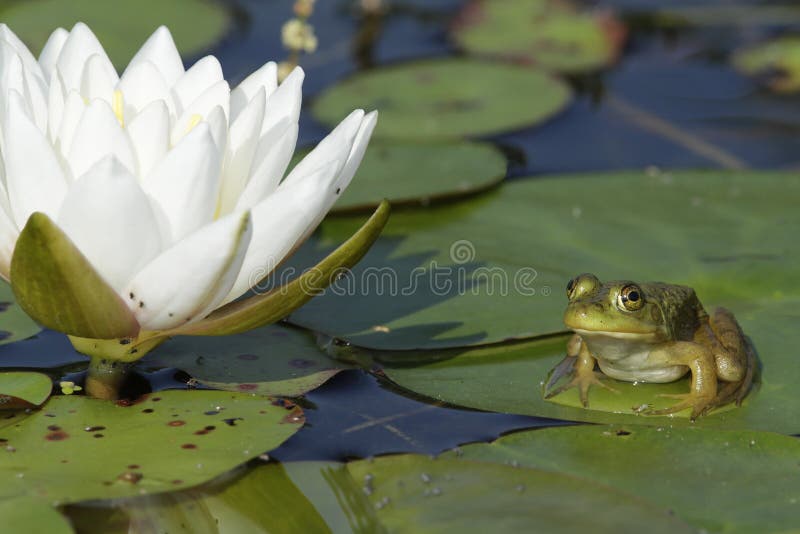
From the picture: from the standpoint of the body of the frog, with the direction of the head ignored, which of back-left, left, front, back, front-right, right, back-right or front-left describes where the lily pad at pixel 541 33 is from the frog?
back-right

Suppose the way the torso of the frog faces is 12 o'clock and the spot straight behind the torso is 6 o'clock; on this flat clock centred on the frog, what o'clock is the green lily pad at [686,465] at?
The green lily pad is roughly at 10 o'clock from the frog.

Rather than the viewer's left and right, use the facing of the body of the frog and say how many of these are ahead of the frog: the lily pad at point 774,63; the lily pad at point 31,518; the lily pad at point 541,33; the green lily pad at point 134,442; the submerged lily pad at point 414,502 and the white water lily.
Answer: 4

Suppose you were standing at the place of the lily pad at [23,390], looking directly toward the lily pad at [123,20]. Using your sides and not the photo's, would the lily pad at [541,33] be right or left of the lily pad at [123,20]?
right

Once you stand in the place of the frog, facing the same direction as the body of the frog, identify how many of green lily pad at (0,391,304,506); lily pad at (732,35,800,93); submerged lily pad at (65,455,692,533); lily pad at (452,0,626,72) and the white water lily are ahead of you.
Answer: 3

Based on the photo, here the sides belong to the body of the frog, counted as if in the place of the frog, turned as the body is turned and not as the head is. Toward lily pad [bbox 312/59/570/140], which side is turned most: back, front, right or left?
right

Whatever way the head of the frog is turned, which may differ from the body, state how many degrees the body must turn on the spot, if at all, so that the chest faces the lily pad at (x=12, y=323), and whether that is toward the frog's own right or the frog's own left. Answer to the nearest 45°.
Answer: approximately 45° to the frog's own right

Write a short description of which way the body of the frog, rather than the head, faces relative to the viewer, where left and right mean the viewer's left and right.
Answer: facing the viewer and to the left of the viewer

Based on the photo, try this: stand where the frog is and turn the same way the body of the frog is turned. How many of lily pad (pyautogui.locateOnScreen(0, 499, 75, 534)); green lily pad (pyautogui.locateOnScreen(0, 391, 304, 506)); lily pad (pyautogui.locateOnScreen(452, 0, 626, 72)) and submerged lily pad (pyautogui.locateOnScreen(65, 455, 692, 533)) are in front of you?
3

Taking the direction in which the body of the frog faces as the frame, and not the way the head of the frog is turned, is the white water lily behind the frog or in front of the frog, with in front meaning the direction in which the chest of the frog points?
in front

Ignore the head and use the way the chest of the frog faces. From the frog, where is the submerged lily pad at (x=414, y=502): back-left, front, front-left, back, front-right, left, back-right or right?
front

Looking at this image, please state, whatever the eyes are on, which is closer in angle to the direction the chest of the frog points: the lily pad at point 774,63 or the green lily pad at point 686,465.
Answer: the green lily pad

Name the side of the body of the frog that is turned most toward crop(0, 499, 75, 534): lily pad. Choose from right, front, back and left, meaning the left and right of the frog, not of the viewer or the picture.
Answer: front

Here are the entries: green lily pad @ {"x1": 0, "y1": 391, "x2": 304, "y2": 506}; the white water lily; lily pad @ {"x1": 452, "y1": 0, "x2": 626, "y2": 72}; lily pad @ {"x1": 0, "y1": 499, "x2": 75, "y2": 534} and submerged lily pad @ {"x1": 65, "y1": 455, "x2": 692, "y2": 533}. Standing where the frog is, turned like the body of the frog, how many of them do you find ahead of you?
4

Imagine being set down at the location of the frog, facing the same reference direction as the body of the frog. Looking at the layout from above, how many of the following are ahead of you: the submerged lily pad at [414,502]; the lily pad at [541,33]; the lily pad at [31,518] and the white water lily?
3

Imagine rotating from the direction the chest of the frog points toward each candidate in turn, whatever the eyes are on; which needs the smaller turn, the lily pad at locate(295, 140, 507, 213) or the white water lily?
the white water lily

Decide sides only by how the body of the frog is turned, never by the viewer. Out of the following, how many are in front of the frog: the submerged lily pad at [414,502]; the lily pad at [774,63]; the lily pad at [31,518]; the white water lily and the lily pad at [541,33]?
3
